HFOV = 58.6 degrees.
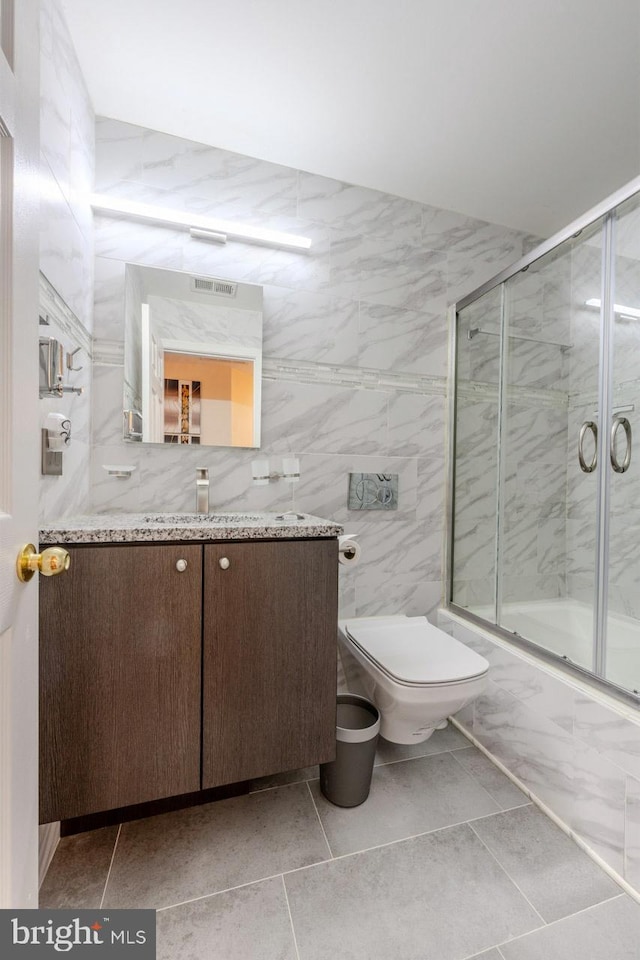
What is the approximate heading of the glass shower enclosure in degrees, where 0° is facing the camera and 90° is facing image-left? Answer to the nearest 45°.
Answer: approximately 45°

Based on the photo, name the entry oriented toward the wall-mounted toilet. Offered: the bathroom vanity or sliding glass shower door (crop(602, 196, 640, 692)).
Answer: the sliding glass shower door

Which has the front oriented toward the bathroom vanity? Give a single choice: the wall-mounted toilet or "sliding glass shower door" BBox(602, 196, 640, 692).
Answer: the sliding glass shower door

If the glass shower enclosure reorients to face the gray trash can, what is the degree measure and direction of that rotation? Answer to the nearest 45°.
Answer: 0° — it already faces it

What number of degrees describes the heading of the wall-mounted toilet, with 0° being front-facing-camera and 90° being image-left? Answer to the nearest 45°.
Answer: approximately 315°

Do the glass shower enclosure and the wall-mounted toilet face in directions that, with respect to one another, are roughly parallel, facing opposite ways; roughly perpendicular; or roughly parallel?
roughly perpendicular

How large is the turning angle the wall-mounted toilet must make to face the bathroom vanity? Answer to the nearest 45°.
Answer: approximately 90° to its right

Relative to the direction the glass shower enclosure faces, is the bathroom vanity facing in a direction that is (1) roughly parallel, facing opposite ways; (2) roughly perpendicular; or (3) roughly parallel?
roughly perpendicular
